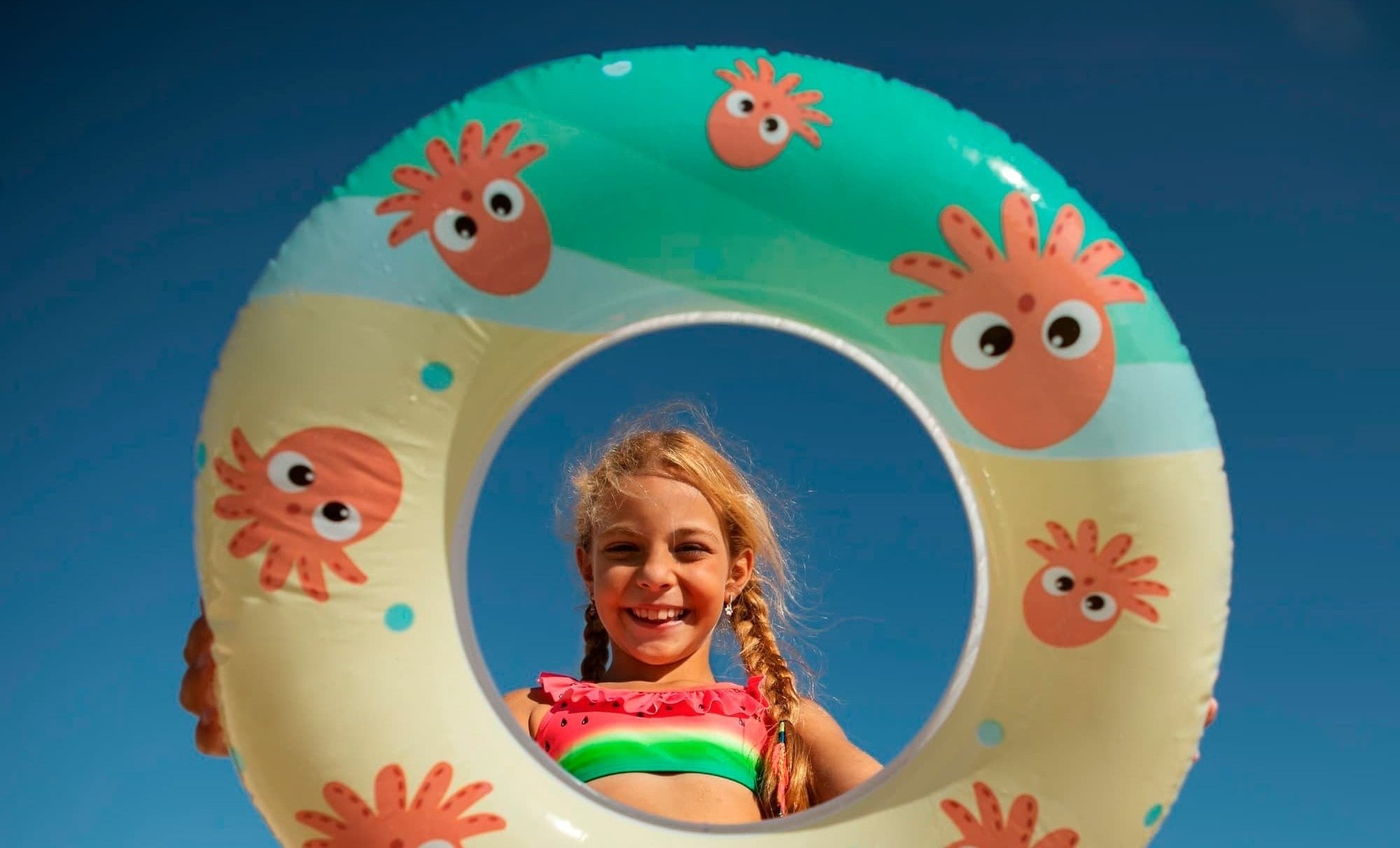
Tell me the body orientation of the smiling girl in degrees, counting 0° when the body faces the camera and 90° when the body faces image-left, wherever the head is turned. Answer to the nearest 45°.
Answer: approximately 0°
